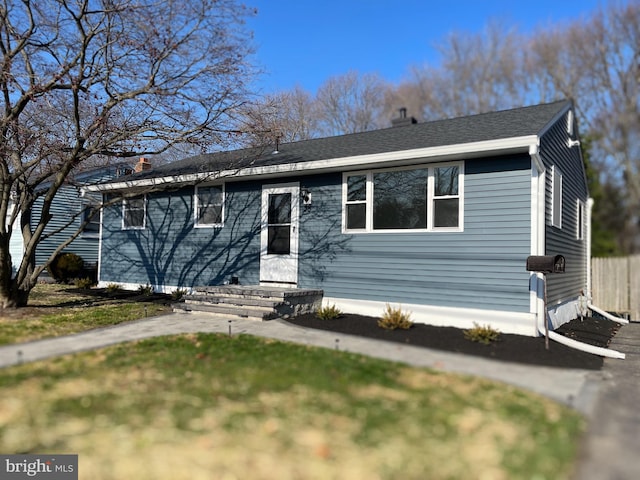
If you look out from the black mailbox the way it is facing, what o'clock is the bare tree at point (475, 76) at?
The bare tree is roughly at 7 o'clock from the black mailbox.

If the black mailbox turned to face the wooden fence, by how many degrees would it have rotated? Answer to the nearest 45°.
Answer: approximately 135° to its left

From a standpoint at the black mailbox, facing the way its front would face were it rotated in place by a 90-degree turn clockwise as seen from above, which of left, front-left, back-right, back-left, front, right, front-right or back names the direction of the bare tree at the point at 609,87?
back-right

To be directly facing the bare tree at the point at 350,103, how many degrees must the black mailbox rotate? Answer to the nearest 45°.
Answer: approximately 180°

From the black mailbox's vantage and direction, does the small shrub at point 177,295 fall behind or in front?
behind

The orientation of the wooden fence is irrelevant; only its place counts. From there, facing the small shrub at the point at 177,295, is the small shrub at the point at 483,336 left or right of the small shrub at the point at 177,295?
left

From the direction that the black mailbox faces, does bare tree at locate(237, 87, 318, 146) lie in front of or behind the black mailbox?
behind
